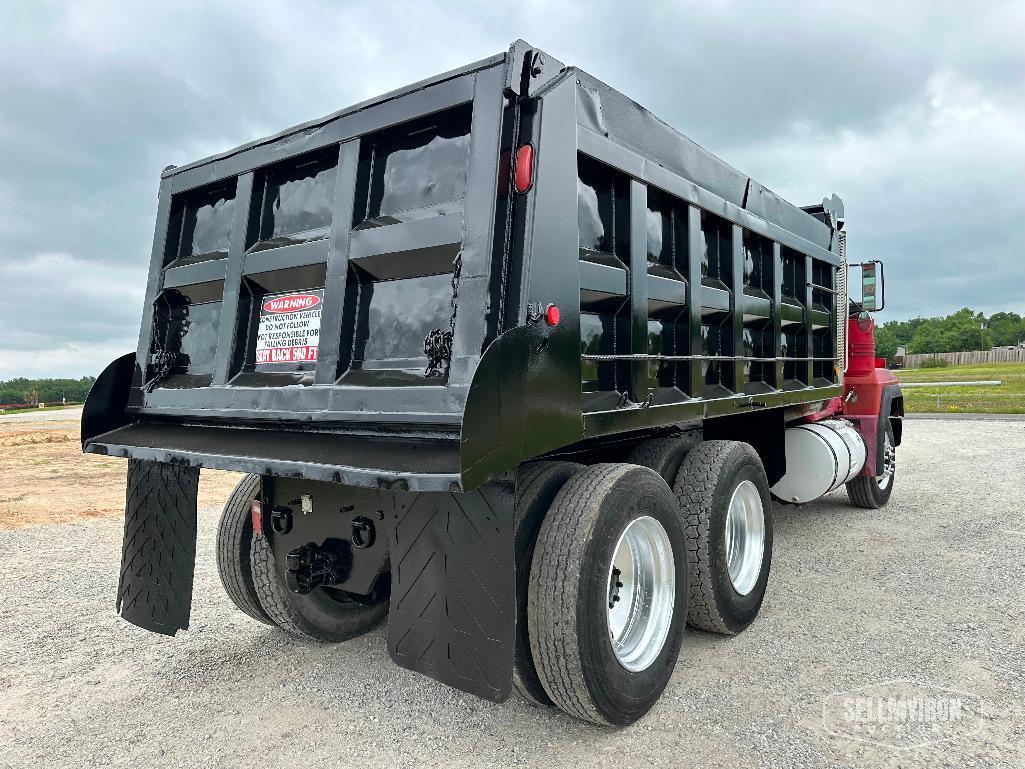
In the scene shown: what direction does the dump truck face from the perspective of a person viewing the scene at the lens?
facing away from the viewer and to the right of the viewer
